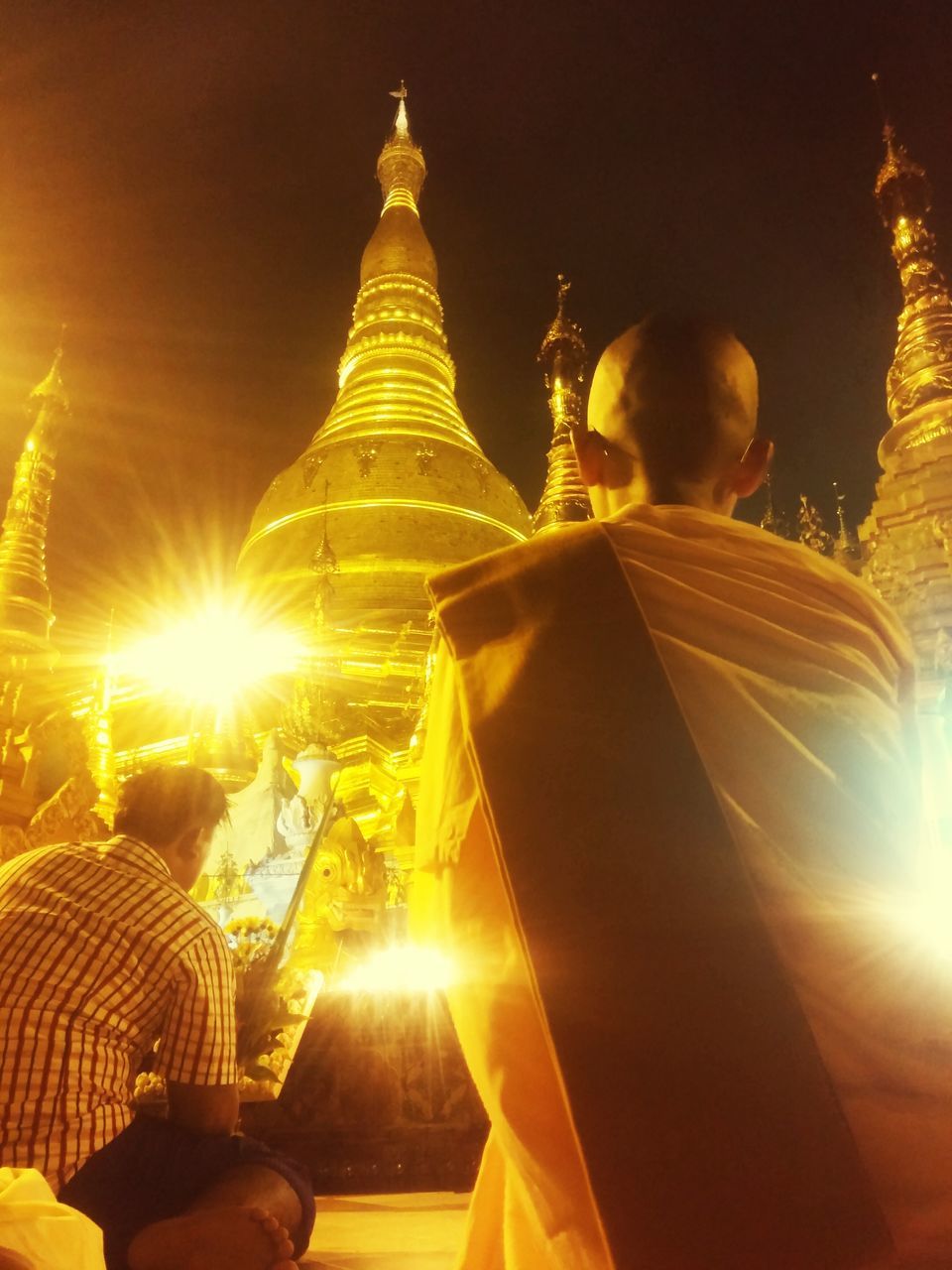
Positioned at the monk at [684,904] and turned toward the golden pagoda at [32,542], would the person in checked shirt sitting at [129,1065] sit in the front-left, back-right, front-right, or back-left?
front-left

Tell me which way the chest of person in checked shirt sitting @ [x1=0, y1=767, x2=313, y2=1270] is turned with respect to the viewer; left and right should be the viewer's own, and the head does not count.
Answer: facing away from the viewer and to the right of the viewer

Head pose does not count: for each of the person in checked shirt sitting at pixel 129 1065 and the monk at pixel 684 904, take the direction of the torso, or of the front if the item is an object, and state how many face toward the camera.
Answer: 0

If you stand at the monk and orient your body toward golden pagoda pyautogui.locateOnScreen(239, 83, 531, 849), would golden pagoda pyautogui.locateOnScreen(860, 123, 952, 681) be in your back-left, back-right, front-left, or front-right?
front-right

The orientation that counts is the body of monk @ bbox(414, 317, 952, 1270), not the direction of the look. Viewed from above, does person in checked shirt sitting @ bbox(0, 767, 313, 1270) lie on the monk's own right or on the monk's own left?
on the monk's own left

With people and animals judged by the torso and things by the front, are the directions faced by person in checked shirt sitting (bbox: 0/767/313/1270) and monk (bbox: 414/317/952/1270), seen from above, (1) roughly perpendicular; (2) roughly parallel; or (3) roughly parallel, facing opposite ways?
roughly parallel

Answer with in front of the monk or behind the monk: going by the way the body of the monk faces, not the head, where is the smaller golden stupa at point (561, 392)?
in front

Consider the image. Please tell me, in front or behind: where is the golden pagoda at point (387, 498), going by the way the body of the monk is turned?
in front

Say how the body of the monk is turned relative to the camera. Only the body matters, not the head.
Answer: away from the camera

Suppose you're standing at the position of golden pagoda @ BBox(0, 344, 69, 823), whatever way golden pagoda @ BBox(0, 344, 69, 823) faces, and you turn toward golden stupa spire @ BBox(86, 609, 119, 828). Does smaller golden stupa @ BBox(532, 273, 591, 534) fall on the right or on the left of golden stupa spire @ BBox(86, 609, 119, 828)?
right

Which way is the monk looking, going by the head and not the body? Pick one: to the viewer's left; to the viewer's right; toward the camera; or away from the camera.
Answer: away from the camera

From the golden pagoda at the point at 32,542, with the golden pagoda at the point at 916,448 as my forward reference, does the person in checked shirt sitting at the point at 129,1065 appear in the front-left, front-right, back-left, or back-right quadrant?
front-right

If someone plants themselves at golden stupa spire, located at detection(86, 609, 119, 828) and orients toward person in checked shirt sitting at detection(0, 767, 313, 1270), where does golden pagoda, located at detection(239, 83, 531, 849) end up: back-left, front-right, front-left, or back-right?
back-left

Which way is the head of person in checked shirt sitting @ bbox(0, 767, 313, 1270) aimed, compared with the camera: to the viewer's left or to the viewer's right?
to the viewer's right

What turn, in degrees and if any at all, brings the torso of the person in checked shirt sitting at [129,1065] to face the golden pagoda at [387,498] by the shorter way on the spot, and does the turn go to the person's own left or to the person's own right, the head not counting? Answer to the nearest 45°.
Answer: approximately 45° to the person's own left

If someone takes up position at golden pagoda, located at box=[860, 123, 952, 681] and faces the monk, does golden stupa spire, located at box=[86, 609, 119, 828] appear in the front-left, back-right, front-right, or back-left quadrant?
front-right
